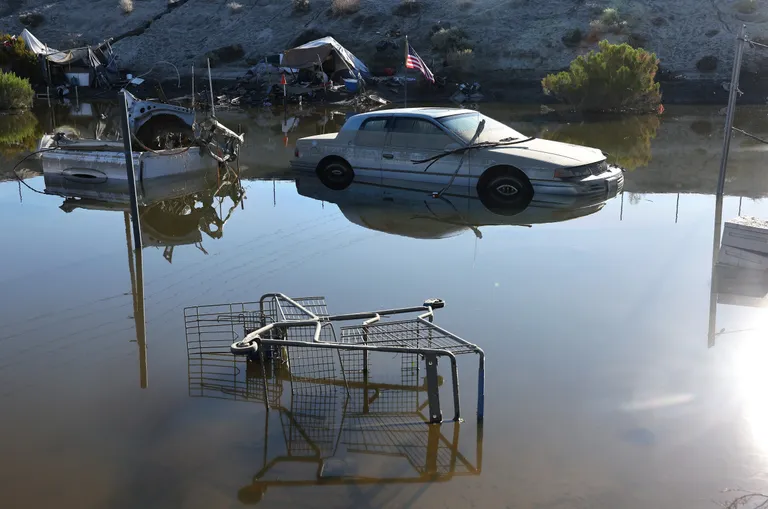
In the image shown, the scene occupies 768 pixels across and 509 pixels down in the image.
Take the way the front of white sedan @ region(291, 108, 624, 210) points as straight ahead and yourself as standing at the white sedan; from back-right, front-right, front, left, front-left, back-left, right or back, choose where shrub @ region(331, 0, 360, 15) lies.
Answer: back-left

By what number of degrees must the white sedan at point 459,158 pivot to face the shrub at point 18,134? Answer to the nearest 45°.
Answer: approximately 180°

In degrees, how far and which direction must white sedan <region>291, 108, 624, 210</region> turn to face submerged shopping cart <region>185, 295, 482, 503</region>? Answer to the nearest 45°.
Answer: approximately 45° to its right

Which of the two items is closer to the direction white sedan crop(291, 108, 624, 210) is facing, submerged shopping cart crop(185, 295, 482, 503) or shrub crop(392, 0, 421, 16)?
the submerged shopping cart

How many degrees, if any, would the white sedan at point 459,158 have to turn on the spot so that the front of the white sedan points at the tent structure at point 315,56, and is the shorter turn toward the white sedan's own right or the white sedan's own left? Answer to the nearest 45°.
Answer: approximately 135° to the white sedan's own left

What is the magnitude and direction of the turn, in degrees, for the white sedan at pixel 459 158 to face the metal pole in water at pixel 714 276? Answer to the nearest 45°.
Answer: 0° — it already faces it

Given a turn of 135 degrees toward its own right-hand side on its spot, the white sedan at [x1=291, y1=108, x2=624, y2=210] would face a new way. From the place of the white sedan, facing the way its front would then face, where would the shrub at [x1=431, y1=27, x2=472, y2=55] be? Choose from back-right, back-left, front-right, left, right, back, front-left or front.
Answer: right

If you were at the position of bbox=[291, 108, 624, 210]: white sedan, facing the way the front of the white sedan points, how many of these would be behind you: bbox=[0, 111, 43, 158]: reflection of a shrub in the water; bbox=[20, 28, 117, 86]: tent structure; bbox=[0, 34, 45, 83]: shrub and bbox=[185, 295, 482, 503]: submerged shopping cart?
3

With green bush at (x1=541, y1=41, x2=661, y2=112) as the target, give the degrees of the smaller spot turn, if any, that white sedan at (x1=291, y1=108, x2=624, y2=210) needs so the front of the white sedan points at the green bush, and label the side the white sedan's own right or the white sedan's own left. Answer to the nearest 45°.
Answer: approximately 135° to the white sedan's own left

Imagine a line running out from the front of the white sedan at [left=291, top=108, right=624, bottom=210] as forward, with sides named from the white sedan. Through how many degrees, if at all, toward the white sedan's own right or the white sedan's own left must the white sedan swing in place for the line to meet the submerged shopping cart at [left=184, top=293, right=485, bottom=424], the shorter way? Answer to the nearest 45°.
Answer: approximately 45° to the white sedan's own right

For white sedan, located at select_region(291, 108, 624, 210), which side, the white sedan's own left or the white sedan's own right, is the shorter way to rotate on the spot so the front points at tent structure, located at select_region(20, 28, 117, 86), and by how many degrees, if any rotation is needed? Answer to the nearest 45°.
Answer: approximately 180°

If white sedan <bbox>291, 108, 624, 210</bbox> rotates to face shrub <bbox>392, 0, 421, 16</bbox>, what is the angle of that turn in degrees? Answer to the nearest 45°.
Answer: approximately 135° to its left

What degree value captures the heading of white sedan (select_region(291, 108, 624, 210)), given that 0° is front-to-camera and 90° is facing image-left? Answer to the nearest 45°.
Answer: approximately 315°

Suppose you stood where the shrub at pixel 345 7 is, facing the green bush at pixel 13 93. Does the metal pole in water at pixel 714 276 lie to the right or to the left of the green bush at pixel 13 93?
left

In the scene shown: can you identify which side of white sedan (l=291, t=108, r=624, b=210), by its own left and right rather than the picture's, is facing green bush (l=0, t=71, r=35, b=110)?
back
